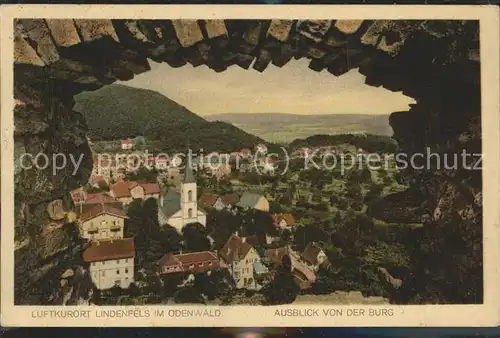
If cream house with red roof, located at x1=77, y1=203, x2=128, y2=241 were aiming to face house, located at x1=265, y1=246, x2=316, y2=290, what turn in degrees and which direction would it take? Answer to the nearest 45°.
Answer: approximately 90° to its left

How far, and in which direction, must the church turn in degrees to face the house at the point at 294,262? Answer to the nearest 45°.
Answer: approximately 45° to its left

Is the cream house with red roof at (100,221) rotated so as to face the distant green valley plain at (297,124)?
no

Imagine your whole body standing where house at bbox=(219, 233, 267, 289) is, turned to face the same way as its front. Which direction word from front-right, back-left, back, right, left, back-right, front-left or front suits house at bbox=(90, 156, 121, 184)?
back-right

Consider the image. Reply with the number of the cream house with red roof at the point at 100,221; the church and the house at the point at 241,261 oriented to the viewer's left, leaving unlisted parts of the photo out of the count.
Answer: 0

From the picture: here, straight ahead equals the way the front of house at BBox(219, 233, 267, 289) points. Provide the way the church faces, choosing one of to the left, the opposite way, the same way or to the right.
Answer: the same way

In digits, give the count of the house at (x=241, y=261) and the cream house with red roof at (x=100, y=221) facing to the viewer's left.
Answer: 0

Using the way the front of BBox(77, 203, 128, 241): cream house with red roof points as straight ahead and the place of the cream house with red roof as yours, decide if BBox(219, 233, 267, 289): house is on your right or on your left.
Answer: on your left

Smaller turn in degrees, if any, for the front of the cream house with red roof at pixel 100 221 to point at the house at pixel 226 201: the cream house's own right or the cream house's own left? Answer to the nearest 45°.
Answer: approximately 90° to the cream house's own left

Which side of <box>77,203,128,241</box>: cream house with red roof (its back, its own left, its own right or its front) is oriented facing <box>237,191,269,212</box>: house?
left

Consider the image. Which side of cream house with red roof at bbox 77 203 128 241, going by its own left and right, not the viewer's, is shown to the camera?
front
